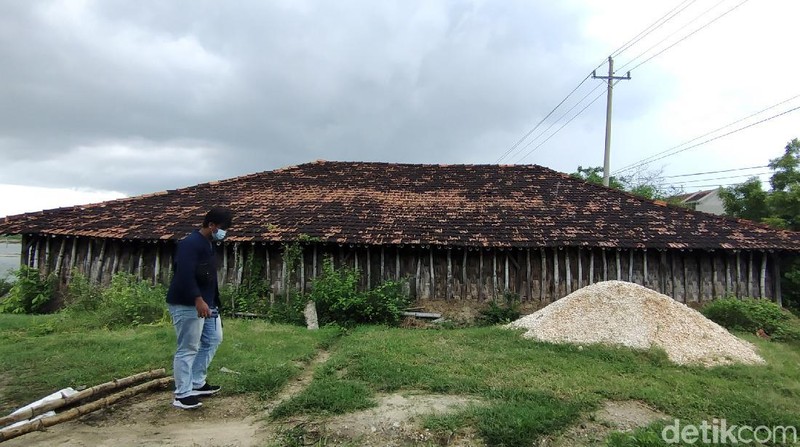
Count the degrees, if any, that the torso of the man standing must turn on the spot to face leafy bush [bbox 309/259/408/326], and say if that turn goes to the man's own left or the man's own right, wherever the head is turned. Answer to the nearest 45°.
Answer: approximately 45° to the man's own left

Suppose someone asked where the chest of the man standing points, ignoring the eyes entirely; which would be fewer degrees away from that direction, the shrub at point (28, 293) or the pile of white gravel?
the pile of white gravel

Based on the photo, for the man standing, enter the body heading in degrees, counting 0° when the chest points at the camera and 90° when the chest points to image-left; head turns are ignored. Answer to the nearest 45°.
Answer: approximately 270°

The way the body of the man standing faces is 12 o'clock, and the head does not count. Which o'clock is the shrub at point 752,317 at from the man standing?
The shrub is roughly at 12 o'clock from the man standing.

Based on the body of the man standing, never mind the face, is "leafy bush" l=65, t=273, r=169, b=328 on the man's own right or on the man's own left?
on the man's own left

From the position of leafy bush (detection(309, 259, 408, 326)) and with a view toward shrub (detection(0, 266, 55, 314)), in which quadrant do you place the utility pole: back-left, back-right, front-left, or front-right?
back-right
